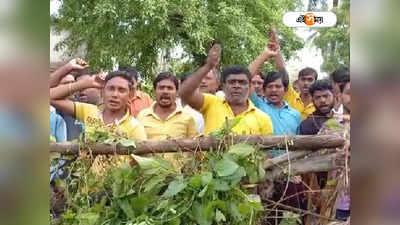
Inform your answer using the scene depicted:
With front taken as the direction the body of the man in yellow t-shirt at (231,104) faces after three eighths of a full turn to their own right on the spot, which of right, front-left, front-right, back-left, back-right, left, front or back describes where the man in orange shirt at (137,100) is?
front-left

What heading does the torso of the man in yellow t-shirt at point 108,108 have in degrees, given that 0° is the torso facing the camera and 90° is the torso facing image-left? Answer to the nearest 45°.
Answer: approximately 0°

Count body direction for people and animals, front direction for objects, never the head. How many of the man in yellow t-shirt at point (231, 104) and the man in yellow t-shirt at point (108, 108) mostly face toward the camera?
2

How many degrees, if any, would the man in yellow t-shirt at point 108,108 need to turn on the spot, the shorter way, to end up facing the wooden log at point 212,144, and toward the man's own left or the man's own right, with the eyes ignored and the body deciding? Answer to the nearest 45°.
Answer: approximately 90° to the man's own left

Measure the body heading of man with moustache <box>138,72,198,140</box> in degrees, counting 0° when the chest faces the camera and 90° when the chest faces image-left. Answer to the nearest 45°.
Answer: approximately 0°
